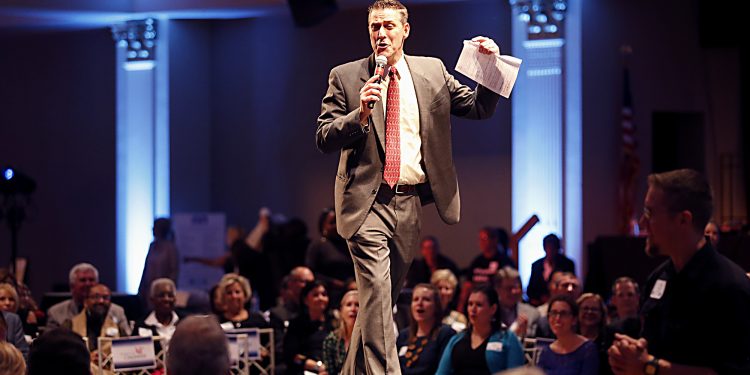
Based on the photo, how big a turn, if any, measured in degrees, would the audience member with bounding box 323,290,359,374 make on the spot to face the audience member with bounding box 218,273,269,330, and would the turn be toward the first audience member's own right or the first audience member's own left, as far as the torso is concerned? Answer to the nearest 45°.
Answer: approximately 180°

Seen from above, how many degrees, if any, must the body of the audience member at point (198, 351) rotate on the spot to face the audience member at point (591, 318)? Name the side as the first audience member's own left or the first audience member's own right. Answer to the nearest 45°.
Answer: approximately 45° to the first audience member's own right

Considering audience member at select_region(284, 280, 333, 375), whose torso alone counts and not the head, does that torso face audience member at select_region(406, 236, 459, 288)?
no

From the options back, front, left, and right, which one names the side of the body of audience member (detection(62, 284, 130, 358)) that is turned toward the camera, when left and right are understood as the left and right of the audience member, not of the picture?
front

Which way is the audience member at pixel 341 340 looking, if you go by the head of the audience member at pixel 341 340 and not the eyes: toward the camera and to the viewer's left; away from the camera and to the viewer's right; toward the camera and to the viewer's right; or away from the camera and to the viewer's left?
toward the camera and to the viewer's right

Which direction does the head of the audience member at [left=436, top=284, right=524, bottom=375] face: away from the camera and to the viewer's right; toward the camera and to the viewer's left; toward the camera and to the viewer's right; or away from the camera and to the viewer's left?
toward the camera and to the viewer's left

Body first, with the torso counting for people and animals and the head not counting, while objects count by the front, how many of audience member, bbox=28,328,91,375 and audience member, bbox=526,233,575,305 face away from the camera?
1

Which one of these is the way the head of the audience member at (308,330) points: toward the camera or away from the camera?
toward the camera

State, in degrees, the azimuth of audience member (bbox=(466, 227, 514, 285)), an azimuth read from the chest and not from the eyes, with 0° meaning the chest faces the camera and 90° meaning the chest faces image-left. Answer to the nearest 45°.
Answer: approximately 45°

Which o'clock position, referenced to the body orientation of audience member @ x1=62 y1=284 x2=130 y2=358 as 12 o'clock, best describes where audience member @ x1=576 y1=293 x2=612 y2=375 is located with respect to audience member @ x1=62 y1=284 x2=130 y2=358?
audience member @ x1=576 y1=293 x2=612 y2=375 is roughly at 10 o'clock from audience member @ x1=62 y1=284 x2=130 y2=358.

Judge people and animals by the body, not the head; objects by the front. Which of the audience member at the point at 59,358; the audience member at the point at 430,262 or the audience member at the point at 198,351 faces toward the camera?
the audience member at the point at 430,262

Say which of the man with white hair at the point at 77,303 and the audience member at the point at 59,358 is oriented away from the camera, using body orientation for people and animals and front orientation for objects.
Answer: the audience member

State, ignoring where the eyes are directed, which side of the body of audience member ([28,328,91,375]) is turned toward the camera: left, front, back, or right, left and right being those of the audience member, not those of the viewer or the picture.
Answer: back

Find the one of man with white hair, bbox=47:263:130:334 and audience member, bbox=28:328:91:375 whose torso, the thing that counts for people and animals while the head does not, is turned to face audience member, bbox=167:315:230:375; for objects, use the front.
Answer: the man with white hair

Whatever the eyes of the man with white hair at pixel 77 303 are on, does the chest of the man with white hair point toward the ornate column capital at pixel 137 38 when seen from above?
no

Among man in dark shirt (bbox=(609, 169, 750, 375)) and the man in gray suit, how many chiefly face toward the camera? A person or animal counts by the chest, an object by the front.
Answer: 1

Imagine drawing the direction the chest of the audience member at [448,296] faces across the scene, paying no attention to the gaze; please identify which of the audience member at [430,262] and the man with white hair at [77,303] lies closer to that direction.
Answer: the man with white hair

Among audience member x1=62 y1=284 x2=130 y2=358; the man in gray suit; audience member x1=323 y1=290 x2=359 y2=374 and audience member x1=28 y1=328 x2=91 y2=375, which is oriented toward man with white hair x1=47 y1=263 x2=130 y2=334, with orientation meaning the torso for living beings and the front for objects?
audience member x1=28 y1=328 x2=91 y2=375

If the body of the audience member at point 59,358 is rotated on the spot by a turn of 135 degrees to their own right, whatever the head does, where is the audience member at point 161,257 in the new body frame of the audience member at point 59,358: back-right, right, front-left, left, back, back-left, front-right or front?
back-left
